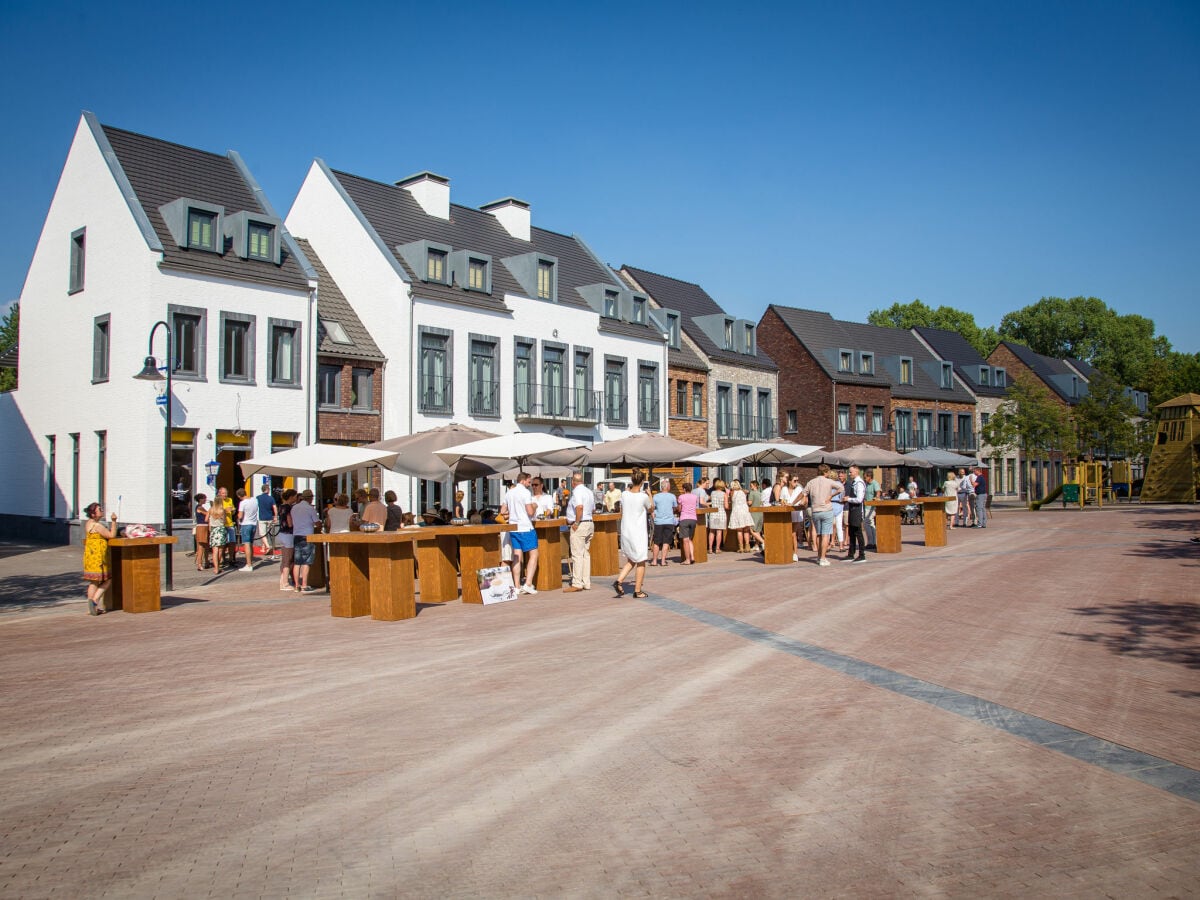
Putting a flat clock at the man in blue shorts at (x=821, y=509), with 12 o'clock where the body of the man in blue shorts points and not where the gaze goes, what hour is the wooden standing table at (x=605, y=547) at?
The wooden standing table is roughly at 8 o'clock from the man in blue shorts.

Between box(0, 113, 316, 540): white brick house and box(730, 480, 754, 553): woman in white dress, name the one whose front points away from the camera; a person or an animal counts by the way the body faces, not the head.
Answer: the woman in white dress

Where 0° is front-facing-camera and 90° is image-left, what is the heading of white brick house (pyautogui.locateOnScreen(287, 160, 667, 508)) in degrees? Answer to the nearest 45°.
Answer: approximately 315°

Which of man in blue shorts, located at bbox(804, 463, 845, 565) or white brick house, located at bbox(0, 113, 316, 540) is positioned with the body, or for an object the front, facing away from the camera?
the man in blue shorts

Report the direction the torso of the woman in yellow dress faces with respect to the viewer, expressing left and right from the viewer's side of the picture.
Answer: facing to the right of the viewer

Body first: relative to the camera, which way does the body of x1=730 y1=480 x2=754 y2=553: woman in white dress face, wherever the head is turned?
away from the camera

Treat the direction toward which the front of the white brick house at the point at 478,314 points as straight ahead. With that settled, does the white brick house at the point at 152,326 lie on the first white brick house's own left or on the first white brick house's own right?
on the first white brick house's own right

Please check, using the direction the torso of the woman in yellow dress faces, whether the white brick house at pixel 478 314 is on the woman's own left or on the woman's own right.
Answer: on the woman's own left
